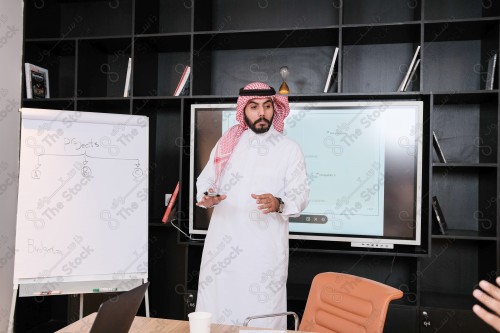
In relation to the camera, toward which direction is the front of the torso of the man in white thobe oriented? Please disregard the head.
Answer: toward the camera

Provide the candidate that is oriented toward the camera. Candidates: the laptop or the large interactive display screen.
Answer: the large interactive display screen

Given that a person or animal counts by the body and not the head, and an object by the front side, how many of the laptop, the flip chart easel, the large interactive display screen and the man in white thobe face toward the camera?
3

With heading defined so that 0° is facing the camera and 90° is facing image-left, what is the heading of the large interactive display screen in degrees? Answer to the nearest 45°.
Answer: approximately 0°

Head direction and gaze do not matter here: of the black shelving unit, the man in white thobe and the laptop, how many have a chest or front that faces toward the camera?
2

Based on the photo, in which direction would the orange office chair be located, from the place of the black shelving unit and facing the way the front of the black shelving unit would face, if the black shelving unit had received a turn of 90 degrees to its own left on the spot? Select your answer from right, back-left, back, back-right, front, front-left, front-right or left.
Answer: right

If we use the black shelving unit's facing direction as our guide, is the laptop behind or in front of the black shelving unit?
in front

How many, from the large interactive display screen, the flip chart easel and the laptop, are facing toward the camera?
2

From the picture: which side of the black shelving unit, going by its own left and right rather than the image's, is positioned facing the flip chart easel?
right

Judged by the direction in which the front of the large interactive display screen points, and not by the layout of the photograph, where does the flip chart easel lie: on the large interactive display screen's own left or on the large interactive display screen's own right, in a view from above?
on the large interactive display screen's own right

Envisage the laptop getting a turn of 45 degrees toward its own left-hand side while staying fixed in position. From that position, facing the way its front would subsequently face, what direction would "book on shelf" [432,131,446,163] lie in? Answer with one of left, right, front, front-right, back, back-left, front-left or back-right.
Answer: back-right

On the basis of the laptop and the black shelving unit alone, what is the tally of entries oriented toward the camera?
1
